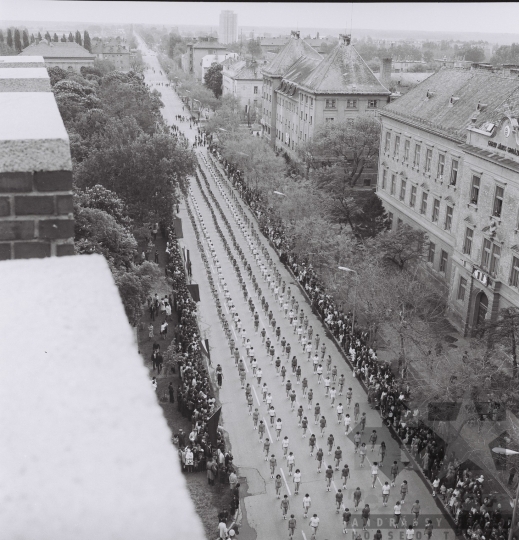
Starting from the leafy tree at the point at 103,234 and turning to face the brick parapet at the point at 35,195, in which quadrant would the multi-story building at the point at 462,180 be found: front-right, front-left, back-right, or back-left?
back-left

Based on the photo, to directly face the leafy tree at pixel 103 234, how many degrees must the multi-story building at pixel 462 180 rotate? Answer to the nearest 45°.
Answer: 0° — it already faces it

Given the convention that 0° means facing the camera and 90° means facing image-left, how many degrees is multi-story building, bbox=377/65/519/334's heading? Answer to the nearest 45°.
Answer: approximately 45°

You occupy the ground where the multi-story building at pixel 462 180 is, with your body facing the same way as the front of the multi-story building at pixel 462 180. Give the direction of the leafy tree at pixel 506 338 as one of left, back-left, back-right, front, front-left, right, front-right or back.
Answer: front-left
